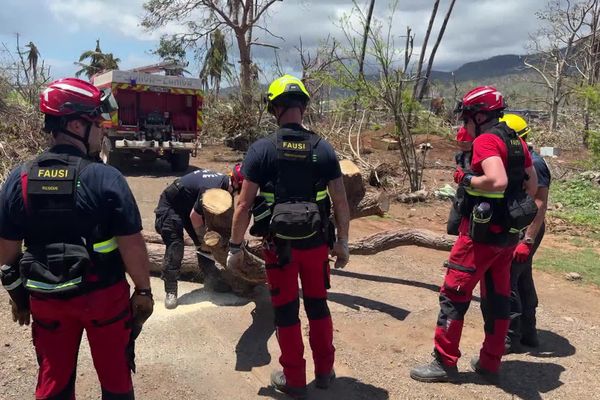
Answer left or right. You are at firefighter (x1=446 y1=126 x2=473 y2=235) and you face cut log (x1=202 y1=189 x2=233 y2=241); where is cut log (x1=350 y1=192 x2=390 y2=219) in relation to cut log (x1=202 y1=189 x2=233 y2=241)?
right

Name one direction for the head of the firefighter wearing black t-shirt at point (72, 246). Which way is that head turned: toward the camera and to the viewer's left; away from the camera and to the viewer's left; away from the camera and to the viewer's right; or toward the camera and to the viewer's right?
away from the camera and to the viewer's right

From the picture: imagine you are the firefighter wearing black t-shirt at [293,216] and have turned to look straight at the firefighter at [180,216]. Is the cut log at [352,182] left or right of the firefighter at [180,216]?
right

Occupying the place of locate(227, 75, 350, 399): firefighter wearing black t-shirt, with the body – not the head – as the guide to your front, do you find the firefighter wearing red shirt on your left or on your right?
on your right

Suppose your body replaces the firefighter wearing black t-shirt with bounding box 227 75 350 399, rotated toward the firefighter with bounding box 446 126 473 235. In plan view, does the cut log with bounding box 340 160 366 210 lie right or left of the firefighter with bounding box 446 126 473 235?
left

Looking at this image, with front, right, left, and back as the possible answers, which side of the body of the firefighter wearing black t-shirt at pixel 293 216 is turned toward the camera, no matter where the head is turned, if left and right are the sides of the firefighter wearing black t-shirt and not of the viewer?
back

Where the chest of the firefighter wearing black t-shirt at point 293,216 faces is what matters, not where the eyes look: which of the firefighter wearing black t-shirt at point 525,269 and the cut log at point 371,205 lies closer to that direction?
the cut log

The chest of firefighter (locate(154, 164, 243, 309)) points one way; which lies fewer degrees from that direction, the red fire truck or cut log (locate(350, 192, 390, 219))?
the cut log

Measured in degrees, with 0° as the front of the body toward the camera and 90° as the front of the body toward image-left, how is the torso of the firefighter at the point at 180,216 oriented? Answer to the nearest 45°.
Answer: approximately 270°

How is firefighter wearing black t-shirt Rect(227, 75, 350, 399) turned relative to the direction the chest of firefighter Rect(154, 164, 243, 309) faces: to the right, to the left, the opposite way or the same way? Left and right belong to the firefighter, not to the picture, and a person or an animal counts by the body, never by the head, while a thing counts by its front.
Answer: to the left

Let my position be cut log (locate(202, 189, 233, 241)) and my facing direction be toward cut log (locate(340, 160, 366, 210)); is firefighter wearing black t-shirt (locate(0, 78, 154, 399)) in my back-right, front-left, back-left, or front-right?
back-right

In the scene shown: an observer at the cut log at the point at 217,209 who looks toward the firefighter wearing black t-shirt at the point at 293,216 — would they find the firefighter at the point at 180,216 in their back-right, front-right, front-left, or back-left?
back-right

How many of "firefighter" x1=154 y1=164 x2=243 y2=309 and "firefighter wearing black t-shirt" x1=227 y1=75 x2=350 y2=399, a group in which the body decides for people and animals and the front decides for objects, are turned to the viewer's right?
1

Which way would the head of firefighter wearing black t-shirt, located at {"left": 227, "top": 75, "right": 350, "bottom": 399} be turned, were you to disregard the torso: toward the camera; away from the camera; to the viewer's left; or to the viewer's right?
away from the camera

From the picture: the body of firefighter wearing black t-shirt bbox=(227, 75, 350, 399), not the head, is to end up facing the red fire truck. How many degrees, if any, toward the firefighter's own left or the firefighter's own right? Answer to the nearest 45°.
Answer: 0° — they already face it
